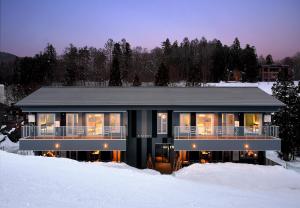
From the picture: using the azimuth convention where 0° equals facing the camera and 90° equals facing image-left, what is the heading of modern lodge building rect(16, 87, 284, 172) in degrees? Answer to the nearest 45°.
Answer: approximately 0°

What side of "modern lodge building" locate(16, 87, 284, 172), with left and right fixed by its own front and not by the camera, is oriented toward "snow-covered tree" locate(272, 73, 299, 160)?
left
